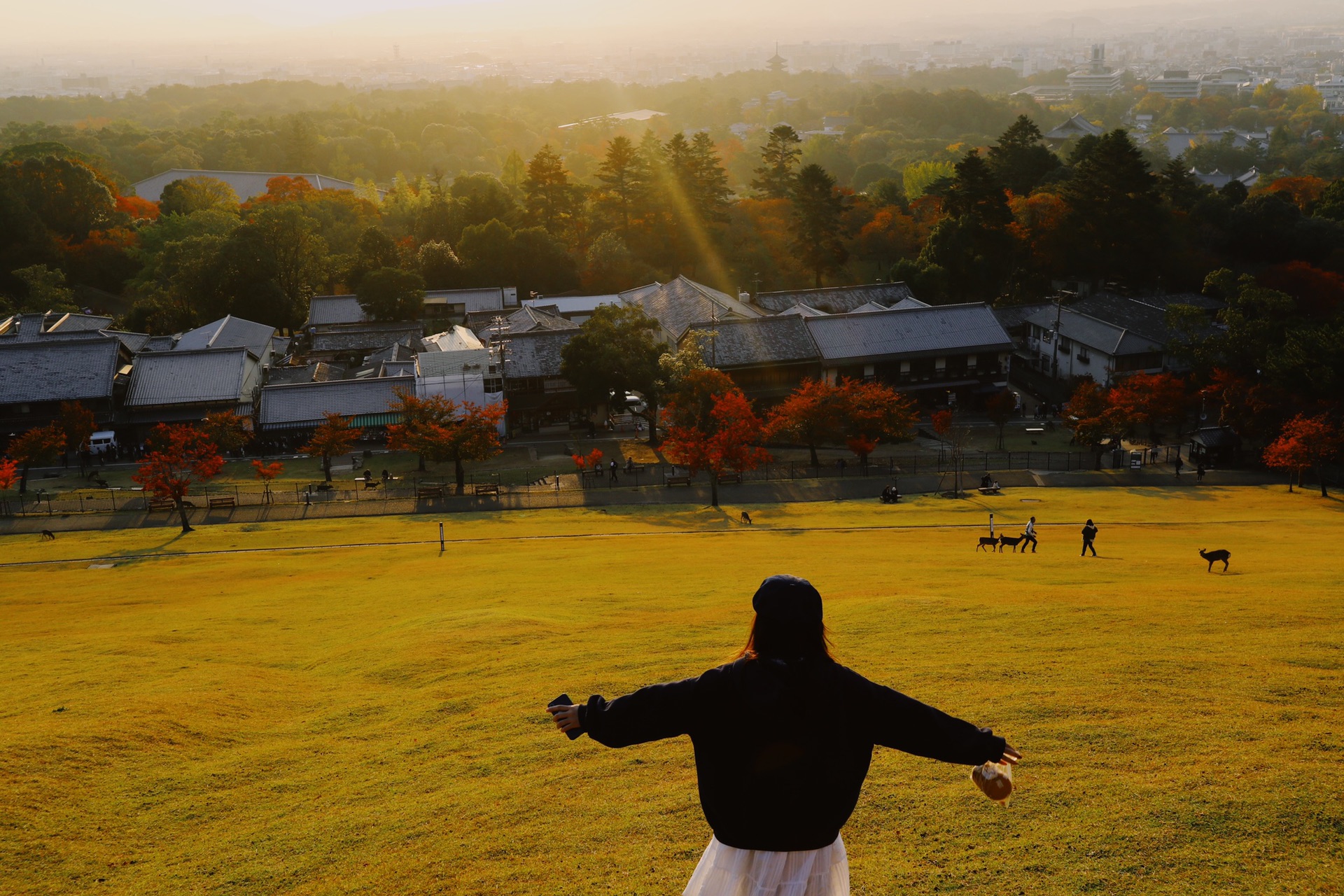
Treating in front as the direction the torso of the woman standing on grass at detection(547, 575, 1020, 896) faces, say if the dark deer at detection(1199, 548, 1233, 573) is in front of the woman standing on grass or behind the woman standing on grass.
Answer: in front

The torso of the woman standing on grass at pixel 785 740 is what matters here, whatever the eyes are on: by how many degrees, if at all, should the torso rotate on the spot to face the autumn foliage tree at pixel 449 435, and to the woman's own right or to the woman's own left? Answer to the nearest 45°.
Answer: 0° — they already face it

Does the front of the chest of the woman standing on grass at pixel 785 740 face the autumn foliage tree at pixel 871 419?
yes

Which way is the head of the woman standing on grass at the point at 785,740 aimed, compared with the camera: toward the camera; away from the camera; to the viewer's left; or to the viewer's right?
away from the camera

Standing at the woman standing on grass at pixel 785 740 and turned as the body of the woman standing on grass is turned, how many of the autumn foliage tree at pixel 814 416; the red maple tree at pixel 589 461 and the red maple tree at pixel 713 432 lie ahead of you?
3

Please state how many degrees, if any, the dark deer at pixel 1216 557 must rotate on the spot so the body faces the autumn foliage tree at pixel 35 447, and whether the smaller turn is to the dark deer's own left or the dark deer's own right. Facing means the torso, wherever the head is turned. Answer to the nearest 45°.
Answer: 0° — it already faces it

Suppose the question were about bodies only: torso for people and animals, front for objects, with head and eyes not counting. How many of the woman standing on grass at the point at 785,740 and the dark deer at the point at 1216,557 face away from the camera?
1

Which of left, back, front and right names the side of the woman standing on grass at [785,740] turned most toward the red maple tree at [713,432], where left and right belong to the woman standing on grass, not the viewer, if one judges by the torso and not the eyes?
front

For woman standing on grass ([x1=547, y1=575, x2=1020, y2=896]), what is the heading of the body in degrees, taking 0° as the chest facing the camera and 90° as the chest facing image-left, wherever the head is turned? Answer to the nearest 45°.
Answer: approximately 180°

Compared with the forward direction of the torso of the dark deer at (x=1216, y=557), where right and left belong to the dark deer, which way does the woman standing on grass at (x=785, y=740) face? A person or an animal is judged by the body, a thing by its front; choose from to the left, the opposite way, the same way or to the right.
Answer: to the right

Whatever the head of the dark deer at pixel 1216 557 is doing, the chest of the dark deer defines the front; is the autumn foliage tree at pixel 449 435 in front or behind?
in front

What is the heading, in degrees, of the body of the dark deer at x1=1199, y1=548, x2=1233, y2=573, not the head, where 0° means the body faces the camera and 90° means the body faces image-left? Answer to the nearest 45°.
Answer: approximately 90°

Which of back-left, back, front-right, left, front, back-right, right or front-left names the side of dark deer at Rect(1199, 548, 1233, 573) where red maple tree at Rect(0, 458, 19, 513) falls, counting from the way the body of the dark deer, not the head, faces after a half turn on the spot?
back

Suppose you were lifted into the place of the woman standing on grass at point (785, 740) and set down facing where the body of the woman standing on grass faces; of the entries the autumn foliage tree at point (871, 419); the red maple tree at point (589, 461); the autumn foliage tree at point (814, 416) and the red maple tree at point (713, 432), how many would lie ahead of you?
4

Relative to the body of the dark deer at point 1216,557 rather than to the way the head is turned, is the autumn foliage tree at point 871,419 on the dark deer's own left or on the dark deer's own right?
on the dark deer's own right

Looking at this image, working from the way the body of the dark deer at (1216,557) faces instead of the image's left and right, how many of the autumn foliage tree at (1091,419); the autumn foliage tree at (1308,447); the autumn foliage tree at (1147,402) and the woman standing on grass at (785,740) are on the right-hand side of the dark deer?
3
